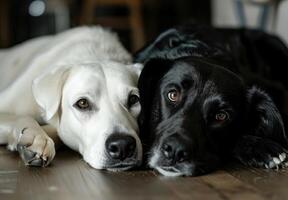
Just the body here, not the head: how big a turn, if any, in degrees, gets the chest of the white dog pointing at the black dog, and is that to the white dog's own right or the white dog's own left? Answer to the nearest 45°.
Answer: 0° — it already faces it

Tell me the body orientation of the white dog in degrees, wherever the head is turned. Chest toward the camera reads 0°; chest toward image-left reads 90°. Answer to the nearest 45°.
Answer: approximately 315°
